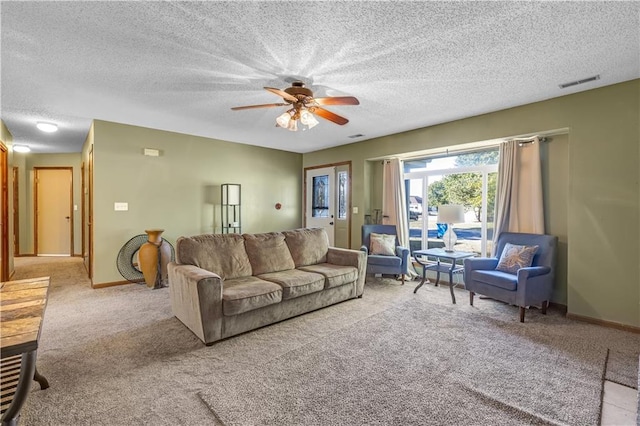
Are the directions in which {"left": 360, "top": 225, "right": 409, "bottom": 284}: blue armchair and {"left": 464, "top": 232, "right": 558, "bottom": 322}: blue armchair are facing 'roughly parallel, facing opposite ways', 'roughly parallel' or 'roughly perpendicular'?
roughly perpendicular

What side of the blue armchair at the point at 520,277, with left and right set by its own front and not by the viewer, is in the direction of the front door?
right

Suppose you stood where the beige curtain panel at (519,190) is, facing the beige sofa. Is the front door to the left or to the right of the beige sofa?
right

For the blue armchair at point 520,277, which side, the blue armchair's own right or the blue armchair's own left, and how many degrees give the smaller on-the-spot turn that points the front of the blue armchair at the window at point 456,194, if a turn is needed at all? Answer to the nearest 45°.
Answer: approximately 90° to the blue armchair's own right

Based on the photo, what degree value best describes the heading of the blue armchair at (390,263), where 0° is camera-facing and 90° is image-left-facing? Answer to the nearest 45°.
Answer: approximately 0°

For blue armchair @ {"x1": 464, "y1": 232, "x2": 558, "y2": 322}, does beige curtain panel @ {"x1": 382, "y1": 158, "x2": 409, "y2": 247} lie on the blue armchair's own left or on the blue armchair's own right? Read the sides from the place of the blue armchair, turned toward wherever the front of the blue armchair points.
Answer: on the blue armchair's own right

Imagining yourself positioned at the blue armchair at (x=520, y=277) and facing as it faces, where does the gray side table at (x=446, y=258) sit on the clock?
The gray side table is roughly at 2 o'clock from the blue armchair.

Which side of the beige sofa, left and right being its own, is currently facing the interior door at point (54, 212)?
back
